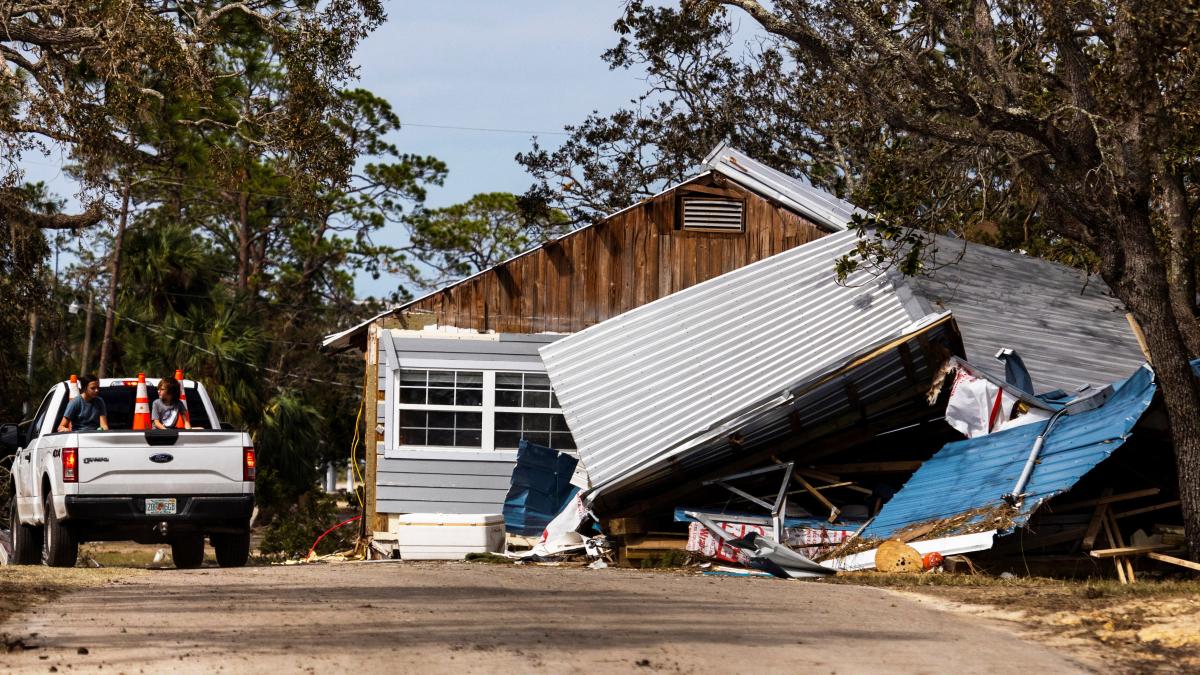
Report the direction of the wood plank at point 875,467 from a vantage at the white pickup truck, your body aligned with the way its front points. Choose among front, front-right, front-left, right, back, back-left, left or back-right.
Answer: right

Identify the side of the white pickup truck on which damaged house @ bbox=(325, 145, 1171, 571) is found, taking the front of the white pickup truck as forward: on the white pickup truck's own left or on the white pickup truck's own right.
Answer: on the white pickup truck's own right

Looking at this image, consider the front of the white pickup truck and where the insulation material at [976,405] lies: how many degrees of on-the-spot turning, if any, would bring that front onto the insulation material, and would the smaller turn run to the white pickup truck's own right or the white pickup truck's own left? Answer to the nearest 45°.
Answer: approximately 90° to the white pickup truck's own right

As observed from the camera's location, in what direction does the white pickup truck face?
facing away from the viewer

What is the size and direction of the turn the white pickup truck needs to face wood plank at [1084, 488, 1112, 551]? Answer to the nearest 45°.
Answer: approximately 90° to its right

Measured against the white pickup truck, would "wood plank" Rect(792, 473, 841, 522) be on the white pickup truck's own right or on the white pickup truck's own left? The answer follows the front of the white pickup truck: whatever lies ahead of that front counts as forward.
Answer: on the white pickup truck's own right

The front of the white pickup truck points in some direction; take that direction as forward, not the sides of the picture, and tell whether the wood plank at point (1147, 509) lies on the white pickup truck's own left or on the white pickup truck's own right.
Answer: on the white pickup truck's own right

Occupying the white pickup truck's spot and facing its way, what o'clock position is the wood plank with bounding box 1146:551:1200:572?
The wood plank is roughly at 4 o'clock from the white pickup truck.
